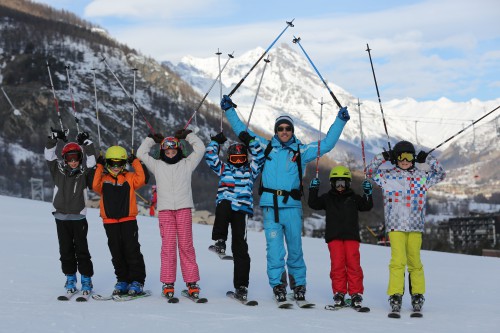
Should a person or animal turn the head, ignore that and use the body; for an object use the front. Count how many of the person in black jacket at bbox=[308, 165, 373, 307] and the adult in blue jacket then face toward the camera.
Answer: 2

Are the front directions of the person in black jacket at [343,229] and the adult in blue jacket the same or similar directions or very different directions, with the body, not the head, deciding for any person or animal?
same or similar directions

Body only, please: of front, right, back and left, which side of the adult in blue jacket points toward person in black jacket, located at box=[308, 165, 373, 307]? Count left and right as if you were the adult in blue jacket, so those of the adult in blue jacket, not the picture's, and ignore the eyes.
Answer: left

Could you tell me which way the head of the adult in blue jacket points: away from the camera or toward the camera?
toward the camera

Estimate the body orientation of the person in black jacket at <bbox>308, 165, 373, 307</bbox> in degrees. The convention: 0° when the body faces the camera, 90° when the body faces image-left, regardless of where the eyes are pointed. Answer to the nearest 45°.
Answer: approximately 0°

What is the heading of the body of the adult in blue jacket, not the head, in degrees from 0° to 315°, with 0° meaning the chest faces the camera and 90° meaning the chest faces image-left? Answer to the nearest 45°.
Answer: approximately 0°

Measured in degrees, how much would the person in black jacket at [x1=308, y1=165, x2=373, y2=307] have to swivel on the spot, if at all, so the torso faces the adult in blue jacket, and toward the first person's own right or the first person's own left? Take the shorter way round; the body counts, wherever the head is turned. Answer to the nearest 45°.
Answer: approximately 90° to the first person's own right
